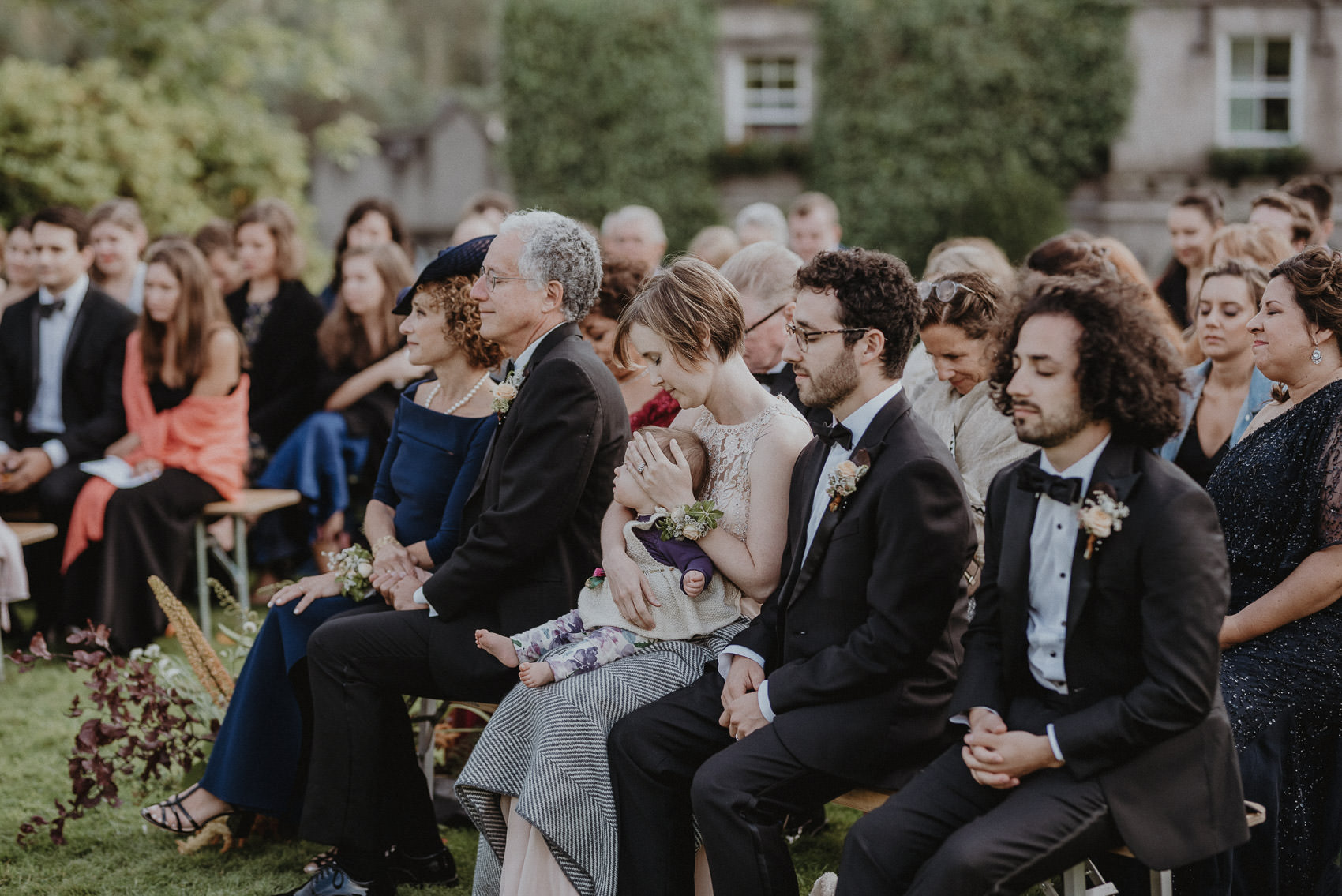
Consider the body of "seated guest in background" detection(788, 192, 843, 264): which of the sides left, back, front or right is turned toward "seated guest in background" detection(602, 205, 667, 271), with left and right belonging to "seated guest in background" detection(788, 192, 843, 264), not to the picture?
right

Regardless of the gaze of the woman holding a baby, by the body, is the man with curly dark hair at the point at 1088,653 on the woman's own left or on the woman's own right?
on the woman's own left

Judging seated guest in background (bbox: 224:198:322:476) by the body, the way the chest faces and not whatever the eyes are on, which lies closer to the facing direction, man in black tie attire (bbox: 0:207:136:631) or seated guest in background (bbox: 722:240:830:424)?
the man in black tie attire

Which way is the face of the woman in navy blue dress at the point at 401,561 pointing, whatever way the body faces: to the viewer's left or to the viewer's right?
to the viewer's left

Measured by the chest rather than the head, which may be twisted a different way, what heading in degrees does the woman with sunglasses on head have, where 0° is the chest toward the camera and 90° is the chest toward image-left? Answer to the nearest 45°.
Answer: approximately 45°

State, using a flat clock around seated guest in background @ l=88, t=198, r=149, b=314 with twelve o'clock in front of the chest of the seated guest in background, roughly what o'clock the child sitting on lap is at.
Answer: The child sitting on lap is roughly at 10 o'clock from the seated guest in background.

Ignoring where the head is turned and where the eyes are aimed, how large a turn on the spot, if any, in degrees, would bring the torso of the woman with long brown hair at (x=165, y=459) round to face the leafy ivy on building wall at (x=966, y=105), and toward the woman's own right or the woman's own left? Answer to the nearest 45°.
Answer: approximately 180°

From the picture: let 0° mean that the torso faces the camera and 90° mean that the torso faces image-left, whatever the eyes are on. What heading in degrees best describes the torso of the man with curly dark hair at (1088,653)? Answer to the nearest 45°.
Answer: approximately 45°

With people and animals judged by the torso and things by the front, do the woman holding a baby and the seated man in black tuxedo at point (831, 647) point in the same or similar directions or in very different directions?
same or similar directions

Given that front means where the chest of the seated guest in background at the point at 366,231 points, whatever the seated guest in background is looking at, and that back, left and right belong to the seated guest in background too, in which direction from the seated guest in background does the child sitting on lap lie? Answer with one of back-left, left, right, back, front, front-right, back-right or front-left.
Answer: front-left

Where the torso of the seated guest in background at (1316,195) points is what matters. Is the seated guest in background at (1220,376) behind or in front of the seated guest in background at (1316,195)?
in front

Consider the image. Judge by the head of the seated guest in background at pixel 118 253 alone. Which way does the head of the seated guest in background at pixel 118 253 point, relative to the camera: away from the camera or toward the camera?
toward the camera

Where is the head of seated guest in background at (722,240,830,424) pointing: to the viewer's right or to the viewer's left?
to the viewer's left

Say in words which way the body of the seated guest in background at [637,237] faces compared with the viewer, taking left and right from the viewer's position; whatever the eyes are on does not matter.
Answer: facing the viewer and to the left of the viewer

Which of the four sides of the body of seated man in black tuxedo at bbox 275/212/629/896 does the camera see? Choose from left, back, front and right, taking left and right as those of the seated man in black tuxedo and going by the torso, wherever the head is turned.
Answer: left
